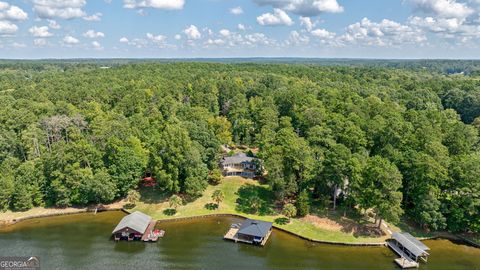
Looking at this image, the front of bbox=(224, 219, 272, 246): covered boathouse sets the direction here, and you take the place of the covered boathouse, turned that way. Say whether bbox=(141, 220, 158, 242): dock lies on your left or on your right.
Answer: on your right

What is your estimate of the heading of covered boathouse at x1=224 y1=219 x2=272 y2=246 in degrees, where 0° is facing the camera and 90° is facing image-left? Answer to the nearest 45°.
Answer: approximately 0°

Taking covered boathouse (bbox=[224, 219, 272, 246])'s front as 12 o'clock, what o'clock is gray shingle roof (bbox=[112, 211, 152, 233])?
The gray shingle roof is roughly at 3 o'clock from the covered boathouse.

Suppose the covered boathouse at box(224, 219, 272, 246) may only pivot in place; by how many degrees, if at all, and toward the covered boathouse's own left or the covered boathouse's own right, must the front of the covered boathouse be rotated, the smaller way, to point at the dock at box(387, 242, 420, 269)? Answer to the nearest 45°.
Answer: approximately 90° to the covered boathouse's own left

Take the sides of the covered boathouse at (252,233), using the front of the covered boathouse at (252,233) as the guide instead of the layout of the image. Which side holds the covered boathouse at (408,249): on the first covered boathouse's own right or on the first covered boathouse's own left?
on the first covered boathouse's own left
